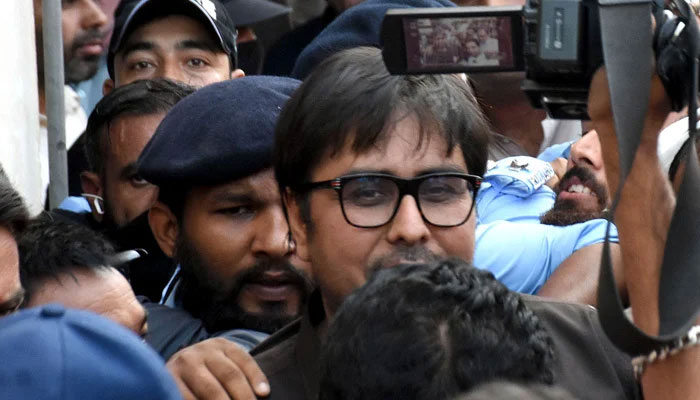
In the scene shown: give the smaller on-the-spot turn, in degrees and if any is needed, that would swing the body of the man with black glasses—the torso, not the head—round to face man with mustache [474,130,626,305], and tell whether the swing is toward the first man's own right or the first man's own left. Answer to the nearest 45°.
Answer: approximately 90° to the first man's own left

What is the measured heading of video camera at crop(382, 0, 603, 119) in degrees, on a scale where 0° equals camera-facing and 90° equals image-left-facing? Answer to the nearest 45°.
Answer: approximately 180°

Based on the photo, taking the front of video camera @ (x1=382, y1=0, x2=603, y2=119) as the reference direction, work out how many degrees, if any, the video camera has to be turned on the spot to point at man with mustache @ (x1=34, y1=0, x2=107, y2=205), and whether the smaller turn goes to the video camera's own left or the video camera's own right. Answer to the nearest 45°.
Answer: approximately 45° to the video camera's own left

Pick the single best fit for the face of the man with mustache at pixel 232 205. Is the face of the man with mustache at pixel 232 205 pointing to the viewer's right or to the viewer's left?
to the viewer's right

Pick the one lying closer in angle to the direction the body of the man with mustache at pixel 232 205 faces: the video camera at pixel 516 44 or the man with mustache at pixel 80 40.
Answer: the video camera

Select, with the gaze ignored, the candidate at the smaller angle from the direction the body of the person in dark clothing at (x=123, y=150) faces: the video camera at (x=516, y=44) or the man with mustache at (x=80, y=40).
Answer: the video camera

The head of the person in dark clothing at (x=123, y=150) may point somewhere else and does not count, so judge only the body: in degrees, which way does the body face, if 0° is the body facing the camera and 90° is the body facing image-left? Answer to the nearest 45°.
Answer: approximately 315°

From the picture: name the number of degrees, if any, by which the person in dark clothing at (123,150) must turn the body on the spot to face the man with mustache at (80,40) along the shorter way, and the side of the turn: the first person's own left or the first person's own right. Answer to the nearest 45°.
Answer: approximately 135° to the first person's own left

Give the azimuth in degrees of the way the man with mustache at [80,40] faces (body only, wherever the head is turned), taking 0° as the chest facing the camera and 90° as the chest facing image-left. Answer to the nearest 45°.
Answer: approximately 315°
